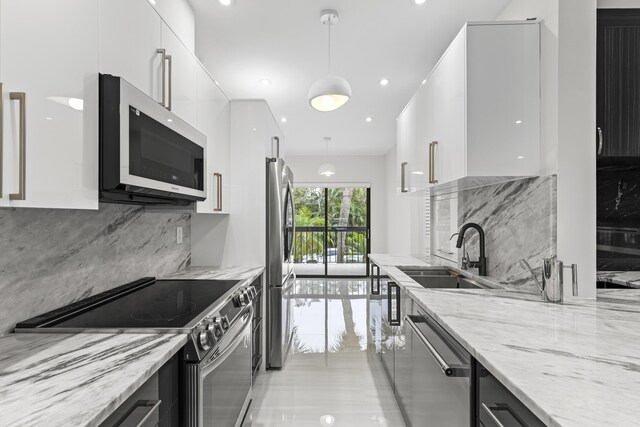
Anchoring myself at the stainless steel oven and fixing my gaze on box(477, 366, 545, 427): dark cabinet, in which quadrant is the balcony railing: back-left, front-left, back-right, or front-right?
back-left

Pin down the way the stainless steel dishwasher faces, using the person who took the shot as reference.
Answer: facing the viewer and to the left of the viewer

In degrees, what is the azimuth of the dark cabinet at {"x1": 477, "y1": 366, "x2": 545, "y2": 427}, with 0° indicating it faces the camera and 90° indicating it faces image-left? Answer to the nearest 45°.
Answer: approximately 45°

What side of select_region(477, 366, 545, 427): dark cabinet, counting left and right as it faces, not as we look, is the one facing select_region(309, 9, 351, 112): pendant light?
right

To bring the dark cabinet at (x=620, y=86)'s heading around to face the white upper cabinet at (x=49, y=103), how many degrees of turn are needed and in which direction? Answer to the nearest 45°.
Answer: approximately 45° to its right

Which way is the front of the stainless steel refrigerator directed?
to the viewer's right

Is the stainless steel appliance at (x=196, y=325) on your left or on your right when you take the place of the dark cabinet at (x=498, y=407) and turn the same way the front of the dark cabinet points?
on your right

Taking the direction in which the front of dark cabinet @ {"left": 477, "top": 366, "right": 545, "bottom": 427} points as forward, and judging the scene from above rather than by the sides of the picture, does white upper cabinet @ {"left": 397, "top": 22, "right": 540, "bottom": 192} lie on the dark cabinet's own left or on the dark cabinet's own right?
on the dark cabinet's own right

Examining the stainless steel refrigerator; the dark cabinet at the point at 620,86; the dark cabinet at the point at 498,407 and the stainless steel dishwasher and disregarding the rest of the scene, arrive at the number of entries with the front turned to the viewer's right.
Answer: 1

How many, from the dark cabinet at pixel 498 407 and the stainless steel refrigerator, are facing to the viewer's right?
1

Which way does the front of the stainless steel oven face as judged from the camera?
facing the viewer and to the right of the viewer

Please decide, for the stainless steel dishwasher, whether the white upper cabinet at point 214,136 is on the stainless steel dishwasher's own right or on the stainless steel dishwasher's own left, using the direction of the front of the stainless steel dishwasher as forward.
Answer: on the stainless steel dishwasher's own right

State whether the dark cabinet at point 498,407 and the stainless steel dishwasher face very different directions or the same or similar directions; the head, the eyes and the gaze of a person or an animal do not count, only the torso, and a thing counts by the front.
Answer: same or similar directions

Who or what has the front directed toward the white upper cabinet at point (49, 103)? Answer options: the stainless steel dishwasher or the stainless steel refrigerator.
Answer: the stainless steel dishwasher

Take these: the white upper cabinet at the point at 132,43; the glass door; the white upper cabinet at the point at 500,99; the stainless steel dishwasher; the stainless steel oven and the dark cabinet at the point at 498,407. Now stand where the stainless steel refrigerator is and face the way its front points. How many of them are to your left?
1
